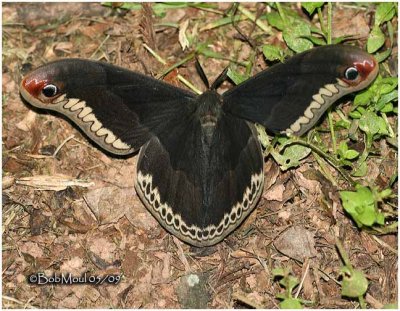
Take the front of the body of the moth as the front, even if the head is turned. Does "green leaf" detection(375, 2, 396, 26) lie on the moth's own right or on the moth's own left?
on the moth's own right

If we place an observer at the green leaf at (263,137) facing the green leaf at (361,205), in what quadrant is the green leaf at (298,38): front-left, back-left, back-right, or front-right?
back-left

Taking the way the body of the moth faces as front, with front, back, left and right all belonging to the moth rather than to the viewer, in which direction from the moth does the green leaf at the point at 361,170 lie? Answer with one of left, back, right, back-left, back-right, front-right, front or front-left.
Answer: right

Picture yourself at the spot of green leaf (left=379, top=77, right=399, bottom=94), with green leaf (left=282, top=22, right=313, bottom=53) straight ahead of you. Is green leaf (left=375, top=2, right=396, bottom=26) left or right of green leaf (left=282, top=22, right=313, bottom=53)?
right

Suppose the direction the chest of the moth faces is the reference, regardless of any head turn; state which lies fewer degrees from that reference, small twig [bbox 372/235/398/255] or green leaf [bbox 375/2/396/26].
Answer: the green leaf

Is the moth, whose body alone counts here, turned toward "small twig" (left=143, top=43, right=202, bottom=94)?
yes

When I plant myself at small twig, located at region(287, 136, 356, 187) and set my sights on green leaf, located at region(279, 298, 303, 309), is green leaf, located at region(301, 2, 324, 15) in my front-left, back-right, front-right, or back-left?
back-right

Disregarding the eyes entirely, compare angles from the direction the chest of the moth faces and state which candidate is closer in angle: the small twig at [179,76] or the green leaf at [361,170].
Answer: the small twig

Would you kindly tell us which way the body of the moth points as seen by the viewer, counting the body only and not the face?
away from the camera

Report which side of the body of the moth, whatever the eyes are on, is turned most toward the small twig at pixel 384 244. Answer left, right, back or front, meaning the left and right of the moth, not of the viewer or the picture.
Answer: right

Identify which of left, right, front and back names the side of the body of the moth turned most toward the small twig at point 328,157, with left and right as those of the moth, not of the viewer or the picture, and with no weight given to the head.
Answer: right

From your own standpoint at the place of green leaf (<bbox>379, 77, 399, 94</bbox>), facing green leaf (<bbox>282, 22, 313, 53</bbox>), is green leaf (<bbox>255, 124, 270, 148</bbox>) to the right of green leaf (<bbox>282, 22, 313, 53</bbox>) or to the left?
left

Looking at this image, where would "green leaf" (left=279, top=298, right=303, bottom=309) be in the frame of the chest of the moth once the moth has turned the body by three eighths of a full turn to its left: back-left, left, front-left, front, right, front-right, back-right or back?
left
